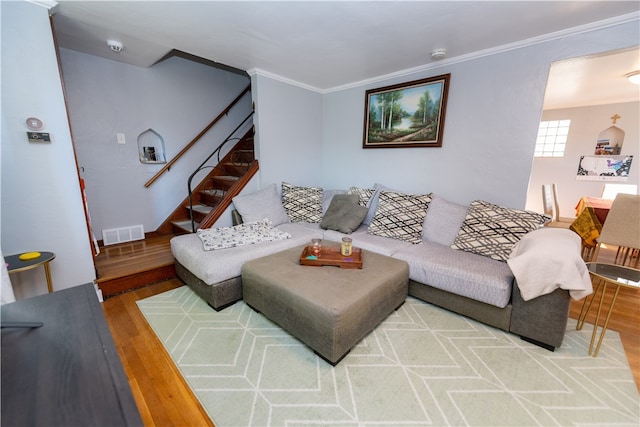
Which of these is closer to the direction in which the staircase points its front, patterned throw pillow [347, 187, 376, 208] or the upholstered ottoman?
the upholstered ottoman

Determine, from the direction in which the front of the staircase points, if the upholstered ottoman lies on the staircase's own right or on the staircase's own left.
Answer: on the staircase's own left

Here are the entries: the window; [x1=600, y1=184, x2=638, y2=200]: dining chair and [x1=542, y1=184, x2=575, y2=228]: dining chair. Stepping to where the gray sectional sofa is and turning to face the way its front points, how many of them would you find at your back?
3

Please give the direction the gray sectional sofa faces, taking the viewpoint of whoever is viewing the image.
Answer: facing the viewer and to the left of the viewer

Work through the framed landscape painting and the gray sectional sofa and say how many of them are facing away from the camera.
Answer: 0

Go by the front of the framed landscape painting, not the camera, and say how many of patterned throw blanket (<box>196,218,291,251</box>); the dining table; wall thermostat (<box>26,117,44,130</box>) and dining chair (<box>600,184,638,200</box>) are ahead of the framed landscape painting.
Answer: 2

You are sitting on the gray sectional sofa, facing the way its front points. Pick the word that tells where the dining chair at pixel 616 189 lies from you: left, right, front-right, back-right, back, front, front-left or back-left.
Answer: back

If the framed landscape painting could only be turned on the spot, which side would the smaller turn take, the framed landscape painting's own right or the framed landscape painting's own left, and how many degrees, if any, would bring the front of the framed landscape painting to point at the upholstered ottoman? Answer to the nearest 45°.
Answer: approximately 45° to the framed landscape painting's own left

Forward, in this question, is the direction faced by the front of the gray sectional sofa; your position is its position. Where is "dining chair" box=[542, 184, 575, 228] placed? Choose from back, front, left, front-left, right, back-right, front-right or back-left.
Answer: back

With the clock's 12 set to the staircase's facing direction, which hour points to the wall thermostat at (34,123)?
The wall thermostat is roughly at 12 o'clock from the staircase.

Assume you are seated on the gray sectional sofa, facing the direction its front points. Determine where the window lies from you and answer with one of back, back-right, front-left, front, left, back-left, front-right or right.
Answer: back

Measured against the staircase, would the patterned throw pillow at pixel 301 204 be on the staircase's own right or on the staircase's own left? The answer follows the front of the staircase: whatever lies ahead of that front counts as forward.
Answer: on the staircase's own left

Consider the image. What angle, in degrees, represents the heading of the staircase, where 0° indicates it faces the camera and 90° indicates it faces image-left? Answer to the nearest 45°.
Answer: approximately 45°

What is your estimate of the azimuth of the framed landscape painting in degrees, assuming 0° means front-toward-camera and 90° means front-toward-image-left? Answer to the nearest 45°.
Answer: approximately 45°

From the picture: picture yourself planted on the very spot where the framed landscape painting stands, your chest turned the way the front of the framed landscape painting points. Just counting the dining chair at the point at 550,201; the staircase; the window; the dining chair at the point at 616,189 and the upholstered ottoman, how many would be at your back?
3
